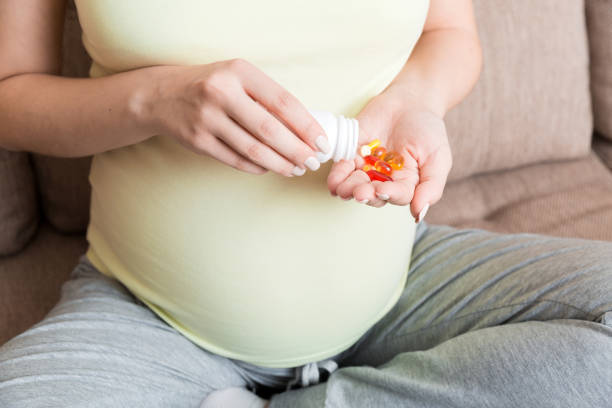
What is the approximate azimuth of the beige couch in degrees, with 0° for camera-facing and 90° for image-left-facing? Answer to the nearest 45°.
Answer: approximately 0°

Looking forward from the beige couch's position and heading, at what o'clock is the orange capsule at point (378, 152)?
The orange capsule is roughly at 1 o'clock from the beige couch.
